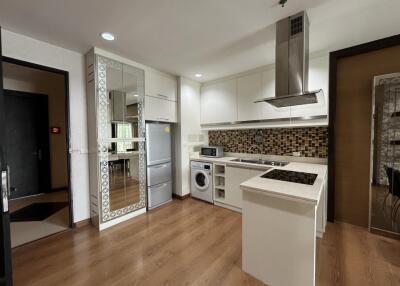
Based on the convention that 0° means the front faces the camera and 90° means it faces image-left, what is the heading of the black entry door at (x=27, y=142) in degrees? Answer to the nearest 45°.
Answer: approximately 315°

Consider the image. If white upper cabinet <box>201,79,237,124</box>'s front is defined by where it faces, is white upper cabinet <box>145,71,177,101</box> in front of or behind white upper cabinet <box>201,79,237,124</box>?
in front

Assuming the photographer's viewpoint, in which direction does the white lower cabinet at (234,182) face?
facing the viewer and to the left of the viewer

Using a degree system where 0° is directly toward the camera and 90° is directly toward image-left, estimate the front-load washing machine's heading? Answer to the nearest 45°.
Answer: approximately 45°

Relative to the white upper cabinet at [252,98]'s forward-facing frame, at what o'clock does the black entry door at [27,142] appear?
The black entry door is roughly at 1 o'clock from the white upper cabinet.

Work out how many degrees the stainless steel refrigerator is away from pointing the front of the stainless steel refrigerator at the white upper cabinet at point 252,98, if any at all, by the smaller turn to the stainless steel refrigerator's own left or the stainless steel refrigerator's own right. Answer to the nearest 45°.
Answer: approximately 45° to the stainless steel refrigerator's own left

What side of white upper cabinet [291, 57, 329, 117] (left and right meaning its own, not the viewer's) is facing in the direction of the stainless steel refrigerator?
right

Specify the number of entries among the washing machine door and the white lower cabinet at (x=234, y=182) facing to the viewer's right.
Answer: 0

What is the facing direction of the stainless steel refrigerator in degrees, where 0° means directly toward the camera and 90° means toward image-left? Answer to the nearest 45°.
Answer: approximately 315°

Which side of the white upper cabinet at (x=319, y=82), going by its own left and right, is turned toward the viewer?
front

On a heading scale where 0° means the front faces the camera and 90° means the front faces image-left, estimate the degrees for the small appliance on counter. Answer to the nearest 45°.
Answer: approximately 45°

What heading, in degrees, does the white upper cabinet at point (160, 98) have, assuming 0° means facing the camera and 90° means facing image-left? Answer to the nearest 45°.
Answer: approximately 315°
